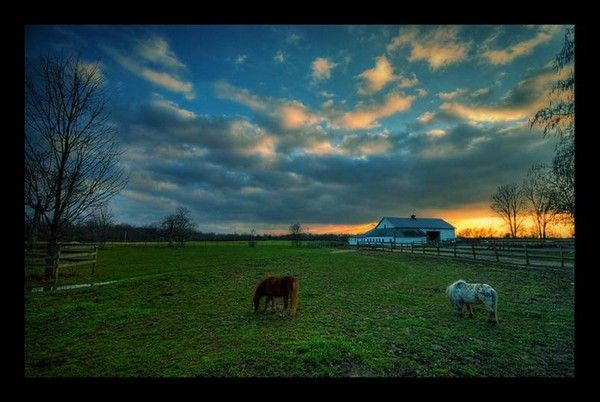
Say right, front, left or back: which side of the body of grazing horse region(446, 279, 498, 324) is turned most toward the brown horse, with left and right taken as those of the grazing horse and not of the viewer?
front

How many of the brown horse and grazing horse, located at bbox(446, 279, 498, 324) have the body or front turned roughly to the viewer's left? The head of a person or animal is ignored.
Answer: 2

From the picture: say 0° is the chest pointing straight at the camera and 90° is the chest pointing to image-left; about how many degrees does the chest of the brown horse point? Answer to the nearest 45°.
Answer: approximately 90°

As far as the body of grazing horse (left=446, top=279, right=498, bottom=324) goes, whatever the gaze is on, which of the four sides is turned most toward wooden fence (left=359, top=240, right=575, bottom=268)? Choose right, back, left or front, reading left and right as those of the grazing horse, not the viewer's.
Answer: right

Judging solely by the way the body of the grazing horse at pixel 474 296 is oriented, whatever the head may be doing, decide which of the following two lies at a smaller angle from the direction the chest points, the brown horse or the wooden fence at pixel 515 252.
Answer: the brown horse

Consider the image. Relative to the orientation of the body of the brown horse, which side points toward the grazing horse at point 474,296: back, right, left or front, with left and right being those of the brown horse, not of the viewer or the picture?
back

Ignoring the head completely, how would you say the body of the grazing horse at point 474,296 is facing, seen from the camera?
to the viewer's left

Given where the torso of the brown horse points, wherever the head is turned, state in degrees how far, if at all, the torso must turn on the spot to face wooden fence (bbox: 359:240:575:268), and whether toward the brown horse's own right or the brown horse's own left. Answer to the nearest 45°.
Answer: approximately 135° to the brown horse's own right
